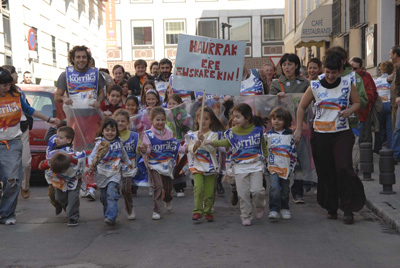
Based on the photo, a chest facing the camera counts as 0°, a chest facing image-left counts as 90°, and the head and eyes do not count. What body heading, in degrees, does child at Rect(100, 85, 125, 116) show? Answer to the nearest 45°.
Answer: approximately 0°

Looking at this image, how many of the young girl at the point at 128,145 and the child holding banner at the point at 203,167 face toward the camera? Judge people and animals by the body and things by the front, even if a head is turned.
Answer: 2

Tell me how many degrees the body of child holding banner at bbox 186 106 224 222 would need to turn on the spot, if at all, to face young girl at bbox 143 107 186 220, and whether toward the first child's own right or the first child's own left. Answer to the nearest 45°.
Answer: approximately 135° to the first child's own right

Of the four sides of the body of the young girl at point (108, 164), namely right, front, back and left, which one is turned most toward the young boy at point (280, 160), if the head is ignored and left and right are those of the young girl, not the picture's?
left

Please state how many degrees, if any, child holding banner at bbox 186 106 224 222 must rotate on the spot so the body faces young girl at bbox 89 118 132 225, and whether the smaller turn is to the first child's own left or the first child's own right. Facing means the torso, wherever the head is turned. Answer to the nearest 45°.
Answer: approximately 90° to the first child's own right

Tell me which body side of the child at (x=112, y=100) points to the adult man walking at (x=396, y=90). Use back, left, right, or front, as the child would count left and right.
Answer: left

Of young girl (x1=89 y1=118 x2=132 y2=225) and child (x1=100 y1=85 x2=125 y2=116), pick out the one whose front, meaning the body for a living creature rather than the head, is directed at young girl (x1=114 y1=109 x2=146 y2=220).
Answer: the child

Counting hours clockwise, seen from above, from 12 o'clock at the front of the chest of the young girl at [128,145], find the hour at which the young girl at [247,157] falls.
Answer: the young girl at [247,157] is roughly at 10 o'clock from the young girl at [128,145].
